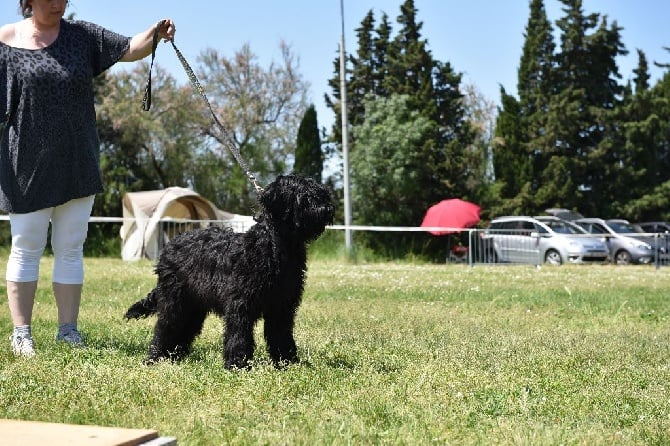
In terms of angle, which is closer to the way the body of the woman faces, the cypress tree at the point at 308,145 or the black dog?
the black dog

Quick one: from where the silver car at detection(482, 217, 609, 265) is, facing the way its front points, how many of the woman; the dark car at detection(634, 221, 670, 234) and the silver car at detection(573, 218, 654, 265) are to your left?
2

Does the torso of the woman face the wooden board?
yes

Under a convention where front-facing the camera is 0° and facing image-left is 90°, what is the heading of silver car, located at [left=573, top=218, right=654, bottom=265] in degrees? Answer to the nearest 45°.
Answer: approximately 315°

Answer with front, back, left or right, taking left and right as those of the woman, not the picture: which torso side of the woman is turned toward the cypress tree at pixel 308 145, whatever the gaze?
back

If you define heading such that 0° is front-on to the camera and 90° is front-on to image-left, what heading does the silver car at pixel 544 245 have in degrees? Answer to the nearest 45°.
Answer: approximately 315°

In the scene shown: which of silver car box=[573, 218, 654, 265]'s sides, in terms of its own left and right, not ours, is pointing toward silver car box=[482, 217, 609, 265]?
right
